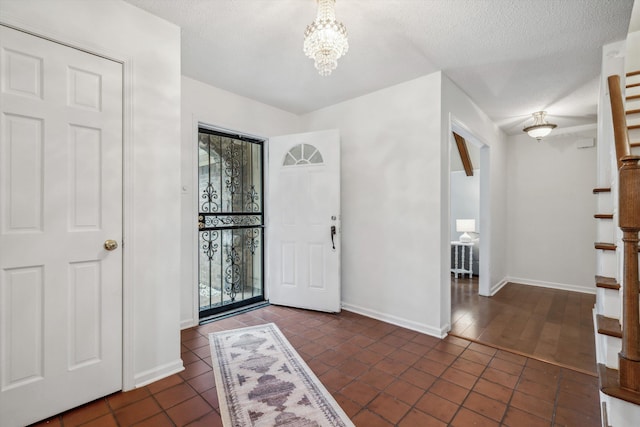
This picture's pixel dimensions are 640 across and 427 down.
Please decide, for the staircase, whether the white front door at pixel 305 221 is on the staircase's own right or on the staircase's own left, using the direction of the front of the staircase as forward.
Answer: on the staircase's own right

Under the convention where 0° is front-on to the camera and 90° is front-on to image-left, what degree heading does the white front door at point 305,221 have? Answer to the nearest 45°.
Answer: approximately 45°

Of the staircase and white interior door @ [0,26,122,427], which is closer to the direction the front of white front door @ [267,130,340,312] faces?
the white interior door

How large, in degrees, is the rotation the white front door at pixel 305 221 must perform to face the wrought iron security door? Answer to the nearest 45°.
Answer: approximately 45° to its right

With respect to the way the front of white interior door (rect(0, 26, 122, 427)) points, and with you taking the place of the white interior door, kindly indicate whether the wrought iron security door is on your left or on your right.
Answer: on your left

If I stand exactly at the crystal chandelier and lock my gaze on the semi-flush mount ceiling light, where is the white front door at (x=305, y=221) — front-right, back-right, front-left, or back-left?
front-left

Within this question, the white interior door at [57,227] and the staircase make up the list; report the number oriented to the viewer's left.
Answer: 0

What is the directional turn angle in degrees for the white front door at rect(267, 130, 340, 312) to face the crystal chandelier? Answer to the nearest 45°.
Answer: approximately 45° to its left

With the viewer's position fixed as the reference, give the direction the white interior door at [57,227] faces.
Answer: facing the viewer and to the right of the viewer

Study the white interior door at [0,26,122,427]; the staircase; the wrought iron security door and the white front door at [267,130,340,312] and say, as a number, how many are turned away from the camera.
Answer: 0

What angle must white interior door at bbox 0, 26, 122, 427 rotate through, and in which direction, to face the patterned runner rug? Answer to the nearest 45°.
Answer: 0° — it already faces it

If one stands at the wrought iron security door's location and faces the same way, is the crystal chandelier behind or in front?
in front

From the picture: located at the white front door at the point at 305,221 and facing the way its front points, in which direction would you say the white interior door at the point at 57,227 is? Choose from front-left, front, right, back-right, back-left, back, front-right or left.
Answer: front

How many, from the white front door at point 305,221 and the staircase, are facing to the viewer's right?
0

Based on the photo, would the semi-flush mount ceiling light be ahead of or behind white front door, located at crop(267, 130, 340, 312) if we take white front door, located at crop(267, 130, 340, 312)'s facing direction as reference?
behind

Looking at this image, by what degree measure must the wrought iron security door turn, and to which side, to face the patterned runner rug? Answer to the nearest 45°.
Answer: approximately 45° to its right

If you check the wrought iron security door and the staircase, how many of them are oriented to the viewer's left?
0

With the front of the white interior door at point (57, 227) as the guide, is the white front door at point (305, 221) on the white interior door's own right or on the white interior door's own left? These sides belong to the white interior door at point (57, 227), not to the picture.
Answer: on the white interior door's own left

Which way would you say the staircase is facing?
toward the camera

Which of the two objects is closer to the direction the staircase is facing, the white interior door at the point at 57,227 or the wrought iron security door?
the white interior door

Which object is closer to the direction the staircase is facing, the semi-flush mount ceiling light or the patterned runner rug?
the patterned runner rug
